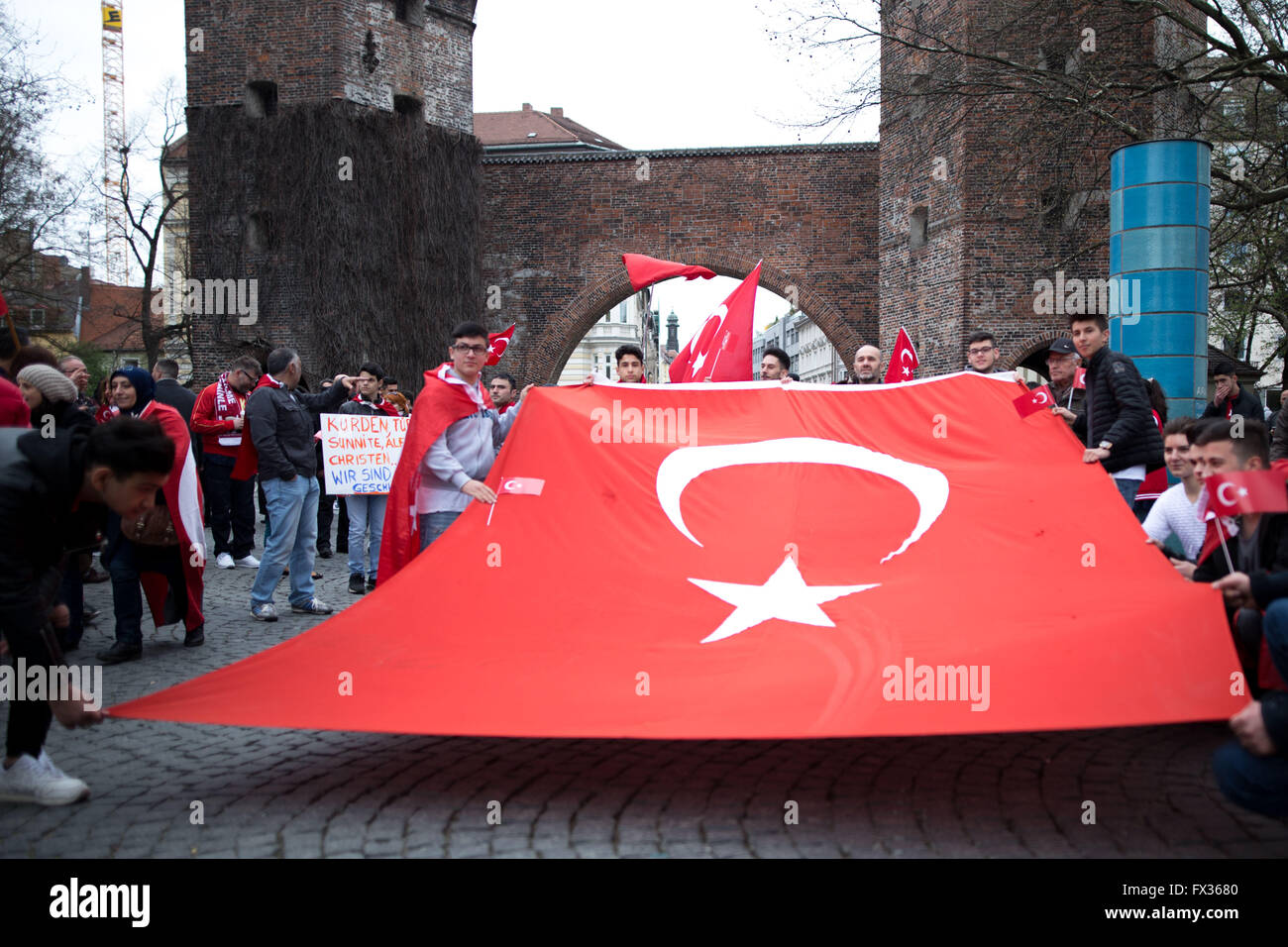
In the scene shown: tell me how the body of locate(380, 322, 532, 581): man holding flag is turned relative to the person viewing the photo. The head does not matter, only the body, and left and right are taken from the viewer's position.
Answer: facing the viewer and to the right of the viewer

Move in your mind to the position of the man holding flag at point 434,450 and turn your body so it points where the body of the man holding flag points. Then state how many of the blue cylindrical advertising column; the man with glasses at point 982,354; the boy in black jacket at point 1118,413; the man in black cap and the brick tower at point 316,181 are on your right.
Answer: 0

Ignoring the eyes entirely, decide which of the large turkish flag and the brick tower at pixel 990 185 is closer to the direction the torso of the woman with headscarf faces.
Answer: the large turkish flag

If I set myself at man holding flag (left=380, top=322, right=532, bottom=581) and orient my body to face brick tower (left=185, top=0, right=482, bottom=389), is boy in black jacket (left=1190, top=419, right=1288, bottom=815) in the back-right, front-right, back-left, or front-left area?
back-right

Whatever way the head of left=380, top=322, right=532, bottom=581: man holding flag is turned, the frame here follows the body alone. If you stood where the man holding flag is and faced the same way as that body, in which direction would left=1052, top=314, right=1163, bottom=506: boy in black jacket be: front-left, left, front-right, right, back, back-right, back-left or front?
front-left

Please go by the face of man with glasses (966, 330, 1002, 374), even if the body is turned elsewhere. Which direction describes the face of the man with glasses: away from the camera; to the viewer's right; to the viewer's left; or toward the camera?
toward the camera

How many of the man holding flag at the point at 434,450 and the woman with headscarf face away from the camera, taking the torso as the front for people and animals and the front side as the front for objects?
0

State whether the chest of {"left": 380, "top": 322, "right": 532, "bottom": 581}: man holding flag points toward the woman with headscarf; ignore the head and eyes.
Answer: no

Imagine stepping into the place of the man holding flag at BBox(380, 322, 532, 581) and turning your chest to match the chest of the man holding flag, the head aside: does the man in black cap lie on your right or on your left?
on your left

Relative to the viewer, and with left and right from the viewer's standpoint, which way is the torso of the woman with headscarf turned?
facing the viewer and to the left of the viewer

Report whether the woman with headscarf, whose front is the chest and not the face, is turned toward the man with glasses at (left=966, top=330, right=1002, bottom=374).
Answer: no

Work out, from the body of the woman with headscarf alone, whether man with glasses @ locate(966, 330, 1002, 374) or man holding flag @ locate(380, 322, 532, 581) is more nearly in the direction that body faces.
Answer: the man holding flag

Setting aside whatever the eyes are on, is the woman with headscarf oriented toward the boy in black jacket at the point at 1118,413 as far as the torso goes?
no

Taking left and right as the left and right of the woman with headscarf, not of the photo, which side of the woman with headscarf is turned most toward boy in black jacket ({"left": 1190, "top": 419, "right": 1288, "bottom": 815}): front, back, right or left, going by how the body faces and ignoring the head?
left

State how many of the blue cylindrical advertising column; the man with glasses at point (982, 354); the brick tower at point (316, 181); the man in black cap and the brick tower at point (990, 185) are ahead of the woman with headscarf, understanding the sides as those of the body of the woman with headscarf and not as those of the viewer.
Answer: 0
